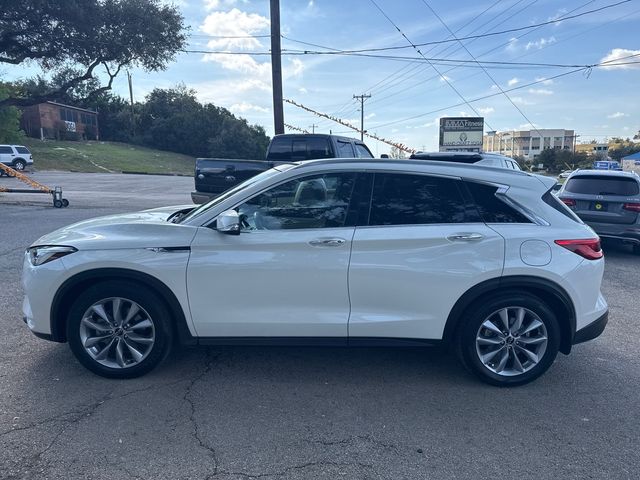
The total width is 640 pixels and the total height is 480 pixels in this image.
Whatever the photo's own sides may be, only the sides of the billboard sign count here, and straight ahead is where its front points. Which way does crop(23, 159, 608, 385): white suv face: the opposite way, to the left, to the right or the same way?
to the right

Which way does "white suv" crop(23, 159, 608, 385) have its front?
to the viewer's left

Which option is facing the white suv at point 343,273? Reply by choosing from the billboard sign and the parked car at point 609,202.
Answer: the billboard sign

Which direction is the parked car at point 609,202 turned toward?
away from the camera

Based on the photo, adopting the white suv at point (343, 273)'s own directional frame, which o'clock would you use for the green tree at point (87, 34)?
The green tree is roughly at 2 o'clock from the white suv.

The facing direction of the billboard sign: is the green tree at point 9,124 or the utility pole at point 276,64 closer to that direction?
the utility pole

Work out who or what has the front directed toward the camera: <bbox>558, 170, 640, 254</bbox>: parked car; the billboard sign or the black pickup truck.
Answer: the billboard sign

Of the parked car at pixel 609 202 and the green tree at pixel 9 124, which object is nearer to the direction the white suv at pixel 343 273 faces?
the green tree

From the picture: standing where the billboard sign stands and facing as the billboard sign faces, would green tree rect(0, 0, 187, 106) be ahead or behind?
ahead

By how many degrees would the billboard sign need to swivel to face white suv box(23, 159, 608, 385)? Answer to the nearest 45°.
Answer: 0° — it already faces it

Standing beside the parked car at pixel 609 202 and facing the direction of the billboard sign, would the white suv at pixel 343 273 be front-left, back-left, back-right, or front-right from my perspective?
back-left

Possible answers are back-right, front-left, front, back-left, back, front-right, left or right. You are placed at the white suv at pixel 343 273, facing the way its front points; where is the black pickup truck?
right

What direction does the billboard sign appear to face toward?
toward the camera

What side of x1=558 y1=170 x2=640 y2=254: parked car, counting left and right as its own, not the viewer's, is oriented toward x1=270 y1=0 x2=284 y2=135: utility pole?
left

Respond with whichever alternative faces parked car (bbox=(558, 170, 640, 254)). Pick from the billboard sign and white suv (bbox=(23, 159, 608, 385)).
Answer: the billboard sign
